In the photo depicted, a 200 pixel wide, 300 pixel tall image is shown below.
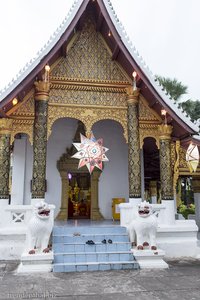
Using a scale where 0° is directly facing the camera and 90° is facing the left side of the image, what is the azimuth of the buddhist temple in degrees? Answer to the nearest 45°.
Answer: approximately 0°

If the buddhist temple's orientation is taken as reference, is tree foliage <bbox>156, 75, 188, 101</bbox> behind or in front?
behind

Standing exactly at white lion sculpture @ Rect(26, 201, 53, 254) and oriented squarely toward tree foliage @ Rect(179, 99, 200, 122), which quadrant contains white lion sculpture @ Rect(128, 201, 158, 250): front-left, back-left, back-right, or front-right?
front-right

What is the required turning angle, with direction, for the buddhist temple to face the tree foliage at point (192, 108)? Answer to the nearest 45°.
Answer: approximately 135° to its left

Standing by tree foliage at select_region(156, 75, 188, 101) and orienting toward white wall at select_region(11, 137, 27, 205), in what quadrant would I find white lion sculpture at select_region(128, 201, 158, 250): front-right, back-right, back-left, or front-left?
front-left
